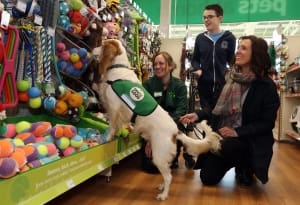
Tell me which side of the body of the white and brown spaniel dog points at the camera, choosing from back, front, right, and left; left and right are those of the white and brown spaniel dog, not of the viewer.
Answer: left

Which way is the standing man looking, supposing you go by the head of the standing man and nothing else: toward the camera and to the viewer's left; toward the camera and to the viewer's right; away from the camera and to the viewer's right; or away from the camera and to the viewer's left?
toward the camera and to the viewer's left

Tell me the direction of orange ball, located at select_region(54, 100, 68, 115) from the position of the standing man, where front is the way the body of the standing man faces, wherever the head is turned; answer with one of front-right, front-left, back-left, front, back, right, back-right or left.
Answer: front-right

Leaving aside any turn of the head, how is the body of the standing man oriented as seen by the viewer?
toward the camera

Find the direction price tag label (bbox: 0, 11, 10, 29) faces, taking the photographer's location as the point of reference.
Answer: facing the viewer and to the right of the viewer

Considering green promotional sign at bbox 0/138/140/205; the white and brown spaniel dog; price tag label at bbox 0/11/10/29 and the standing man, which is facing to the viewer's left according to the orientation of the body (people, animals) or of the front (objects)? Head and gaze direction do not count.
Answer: the white and brown spaniel dog

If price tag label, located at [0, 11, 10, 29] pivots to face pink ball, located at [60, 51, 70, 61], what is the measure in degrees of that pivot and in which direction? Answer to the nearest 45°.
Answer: approximately 90° to its left

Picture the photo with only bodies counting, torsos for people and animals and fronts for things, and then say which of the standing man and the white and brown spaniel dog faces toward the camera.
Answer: the standing man

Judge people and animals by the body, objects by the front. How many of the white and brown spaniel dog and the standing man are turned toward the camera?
1

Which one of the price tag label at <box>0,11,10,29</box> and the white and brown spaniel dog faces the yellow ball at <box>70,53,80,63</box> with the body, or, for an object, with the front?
the white and brown spaniel dog

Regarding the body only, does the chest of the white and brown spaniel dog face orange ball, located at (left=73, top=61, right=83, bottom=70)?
yes

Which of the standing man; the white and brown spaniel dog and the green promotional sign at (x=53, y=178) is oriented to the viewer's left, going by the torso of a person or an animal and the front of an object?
the white and brown spaniel dog

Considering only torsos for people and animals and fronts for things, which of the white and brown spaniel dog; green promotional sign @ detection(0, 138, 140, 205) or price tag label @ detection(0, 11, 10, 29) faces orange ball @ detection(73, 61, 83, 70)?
the white and brown spaniel dog

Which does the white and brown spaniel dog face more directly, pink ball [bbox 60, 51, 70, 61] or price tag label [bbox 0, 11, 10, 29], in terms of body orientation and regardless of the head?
the pink ball

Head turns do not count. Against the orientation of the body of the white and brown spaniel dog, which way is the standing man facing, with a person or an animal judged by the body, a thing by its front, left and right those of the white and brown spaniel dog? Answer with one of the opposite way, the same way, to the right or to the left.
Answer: to the left
